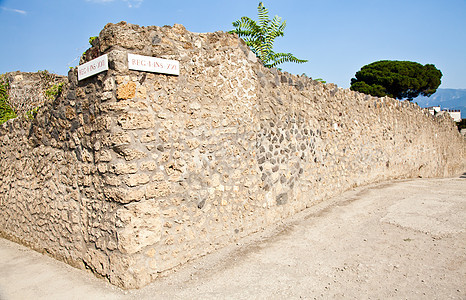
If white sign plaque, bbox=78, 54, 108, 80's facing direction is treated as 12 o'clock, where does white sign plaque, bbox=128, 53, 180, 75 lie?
white sign plaque, bbox=128, 53, 180, 75 is roughly at 8 o'clock from white sign plaque, bbox=78, 54, 108, 80.

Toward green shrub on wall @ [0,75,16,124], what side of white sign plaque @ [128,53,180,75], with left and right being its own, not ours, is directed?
back

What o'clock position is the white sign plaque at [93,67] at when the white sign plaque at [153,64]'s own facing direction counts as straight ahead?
the white sign plaque at [93,67] is roughly at 5 o'clock from the white sign plaque at [153,64].

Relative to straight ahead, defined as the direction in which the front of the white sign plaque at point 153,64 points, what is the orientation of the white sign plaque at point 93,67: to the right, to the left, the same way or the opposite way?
to the right

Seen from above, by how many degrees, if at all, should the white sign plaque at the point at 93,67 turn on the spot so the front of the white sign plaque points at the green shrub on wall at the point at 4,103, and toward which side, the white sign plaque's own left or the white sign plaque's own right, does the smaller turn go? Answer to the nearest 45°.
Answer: approximately 135° to the white sign plaque's own right

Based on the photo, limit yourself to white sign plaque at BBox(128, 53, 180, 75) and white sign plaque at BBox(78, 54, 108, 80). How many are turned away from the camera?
0
